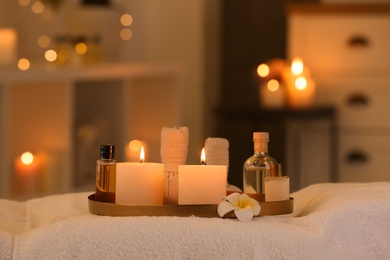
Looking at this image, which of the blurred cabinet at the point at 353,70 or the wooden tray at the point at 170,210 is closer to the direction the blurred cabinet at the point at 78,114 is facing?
the wooden tray

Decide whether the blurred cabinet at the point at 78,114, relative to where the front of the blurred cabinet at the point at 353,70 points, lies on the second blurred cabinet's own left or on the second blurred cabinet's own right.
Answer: on the second blurred cabinet's own right

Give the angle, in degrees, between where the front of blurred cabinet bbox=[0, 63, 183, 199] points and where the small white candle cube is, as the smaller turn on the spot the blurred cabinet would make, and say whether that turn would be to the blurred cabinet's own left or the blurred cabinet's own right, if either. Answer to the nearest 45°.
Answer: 0° — it already faces it

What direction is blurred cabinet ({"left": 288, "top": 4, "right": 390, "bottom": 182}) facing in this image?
toward the camera

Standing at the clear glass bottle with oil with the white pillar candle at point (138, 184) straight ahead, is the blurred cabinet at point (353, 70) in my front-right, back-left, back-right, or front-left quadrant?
back-right

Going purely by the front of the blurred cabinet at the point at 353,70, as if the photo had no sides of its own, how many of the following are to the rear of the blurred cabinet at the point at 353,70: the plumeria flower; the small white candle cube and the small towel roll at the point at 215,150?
0

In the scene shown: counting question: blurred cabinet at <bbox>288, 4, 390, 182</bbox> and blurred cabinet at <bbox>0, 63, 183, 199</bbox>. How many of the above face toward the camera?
2

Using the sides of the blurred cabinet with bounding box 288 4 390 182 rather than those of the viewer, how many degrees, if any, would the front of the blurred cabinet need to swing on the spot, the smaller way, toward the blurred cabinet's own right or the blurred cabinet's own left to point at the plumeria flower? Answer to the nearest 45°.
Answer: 0° — it already faces it

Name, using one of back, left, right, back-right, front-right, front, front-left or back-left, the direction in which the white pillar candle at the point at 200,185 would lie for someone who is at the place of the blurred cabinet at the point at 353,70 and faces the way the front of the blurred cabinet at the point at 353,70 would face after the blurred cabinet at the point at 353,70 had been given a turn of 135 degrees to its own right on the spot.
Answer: back-left

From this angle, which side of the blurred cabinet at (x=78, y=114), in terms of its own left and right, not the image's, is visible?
front

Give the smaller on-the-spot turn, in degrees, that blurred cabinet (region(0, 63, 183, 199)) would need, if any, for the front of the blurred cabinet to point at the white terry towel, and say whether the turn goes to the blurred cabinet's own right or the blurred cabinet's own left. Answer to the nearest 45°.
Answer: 0° — it already faces it

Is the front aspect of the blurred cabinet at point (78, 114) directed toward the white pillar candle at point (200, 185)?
yes

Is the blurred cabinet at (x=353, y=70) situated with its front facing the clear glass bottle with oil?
yes

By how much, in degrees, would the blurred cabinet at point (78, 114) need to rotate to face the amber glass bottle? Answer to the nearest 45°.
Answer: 0° — it already faces it

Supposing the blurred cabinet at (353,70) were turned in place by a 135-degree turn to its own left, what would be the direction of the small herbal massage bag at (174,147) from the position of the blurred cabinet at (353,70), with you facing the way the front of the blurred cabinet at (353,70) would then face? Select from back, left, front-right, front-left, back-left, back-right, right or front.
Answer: back-right
